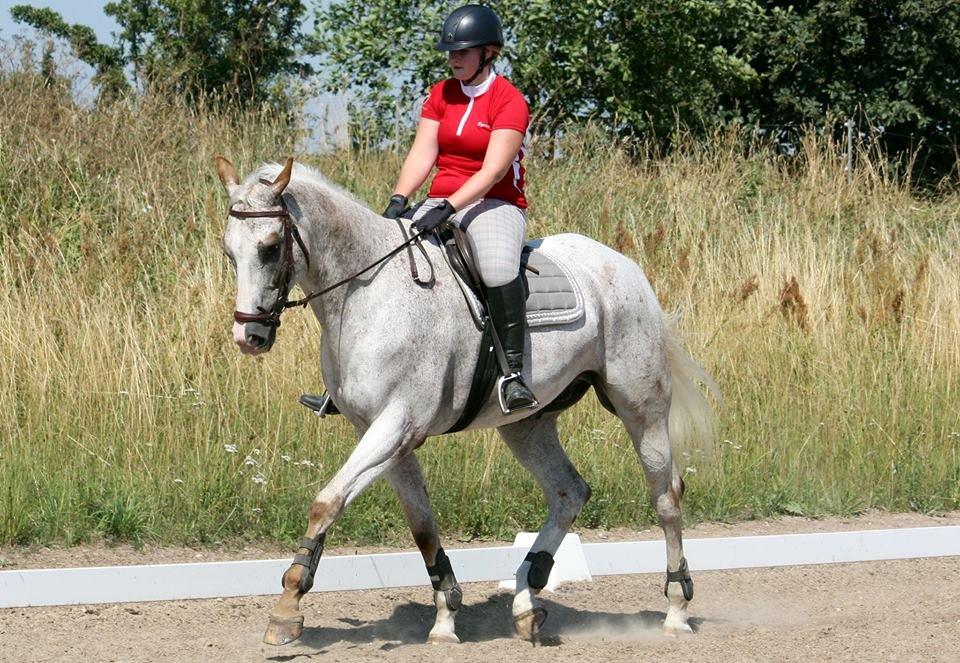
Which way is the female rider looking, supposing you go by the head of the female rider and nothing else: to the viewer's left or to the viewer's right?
to the viewer's left

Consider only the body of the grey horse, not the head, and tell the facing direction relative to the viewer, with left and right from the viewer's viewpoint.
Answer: facing the viewer and to the left of the viewer

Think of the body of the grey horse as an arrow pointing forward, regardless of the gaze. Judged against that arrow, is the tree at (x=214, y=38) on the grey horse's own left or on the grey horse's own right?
on the grey horse's own right

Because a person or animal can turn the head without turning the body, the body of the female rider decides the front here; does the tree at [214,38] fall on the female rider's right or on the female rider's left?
on the female rider's right

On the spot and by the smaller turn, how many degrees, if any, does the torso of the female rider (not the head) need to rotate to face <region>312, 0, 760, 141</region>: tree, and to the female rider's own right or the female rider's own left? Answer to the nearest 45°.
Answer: approximately 135° to the female rider's own right

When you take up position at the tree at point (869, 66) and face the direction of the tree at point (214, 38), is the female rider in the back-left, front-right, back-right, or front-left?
front-left
